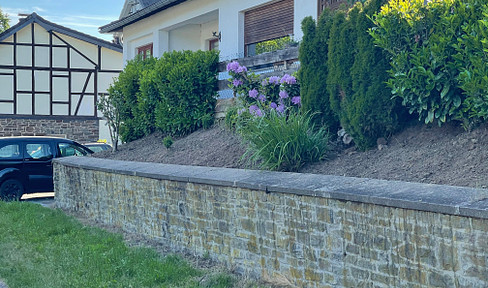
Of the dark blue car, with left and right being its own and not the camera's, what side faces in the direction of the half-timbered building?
left

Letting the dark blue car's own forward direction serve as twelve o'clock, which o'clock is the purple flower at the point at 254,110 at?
The purple flower is roughly at 2 o'clock from the dark blue car.

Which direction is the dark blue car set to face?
to the viewer's right

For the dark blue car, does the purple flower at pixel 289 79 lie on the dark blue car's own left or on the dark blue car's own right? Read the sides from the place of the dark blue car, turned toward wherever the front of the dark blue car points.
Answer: on the dark blue car's own right

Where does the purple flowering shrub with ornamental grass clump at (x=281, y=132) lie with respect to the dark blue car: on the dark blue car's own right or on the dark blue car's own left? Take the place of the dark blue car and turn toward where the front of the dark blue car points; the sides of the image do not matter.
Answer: on the dark blue car's own right

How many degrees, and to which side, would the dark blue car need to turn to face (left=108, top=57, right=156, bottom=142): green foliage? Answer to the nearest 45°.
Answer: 0° — it already faces it

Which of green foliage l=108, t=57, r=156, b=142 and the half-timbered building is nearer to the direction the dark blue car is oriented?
the green foliage

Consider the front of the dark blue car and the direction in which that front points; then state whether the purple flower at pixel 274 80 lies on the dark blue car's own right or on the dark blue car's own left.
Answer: on the dark blue car's own right

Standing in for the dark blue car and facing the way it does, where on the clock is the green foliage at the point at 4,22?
The green foliage is roughly at 9 o'clock from the dark blue car.

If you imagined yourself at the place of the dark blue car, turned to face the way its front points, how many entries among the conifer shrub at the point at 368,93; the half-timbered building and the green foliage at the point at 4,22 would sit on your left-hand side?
2
